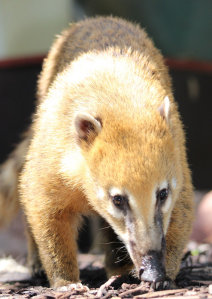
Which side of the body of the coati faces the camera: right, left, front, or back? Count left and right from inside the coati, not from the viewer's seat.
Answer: front
